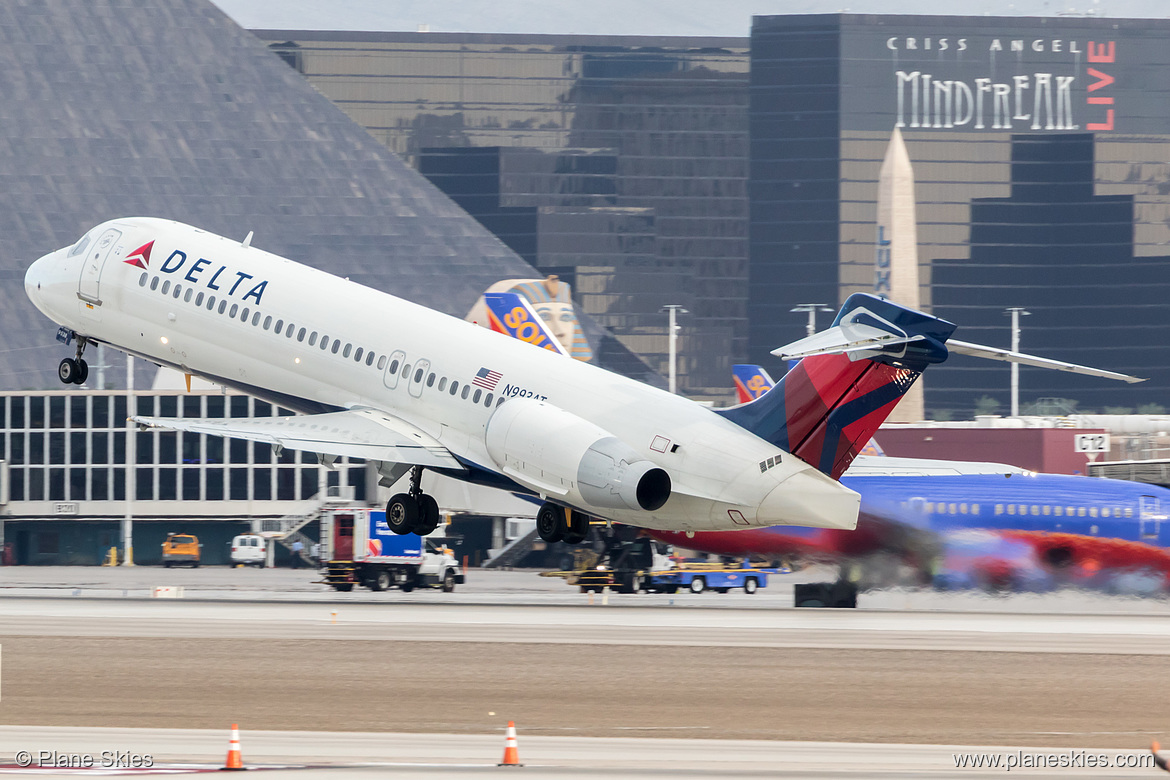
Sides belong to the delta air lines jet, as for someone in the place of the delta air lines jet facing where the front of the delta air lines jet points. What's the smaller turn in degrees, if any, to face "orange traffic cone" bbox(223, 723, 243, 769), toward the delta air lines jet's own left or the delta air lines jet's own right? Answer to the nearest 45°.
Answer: approximately 135° to the delta air lines jet's own left

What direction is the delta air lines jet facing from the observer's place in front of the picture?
facing away from the viewer and to the left of the viewer

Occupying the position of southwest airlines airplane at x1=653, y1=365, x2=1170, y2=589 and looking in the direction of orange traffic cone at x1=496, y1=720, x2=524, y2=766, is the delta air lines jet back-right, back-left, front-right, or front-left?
front-right
